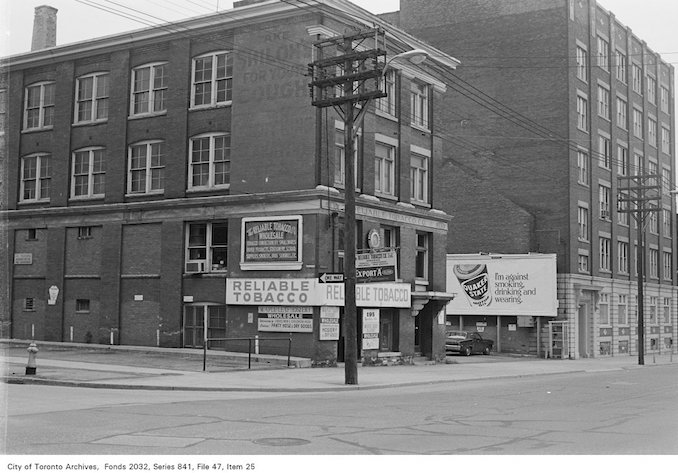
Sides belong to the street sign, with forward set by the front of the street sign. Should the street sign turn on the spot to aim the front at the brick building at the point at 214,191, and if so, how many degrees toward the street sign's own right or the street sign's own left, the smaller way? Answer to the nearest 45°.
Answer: approximately 135° to the street sign's own right

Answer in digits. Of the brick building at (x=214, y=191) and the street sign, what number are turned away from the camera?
0

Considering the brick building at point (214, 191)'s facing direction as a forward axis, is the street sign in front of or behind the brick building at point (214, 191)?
in front

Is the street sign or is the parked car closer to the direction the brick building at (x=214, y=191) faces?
the street sign

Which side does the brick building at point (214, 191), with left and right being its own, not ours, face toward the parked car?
left

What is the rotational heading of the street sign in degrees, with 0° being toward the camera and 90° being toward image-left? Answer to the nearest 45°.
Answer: approximately 0°

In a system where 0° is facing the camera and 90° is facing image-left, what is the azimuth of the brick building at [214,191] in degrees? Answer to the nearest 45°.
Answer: approximately 315°

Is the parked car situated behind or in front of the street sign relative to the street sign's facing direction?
behind
